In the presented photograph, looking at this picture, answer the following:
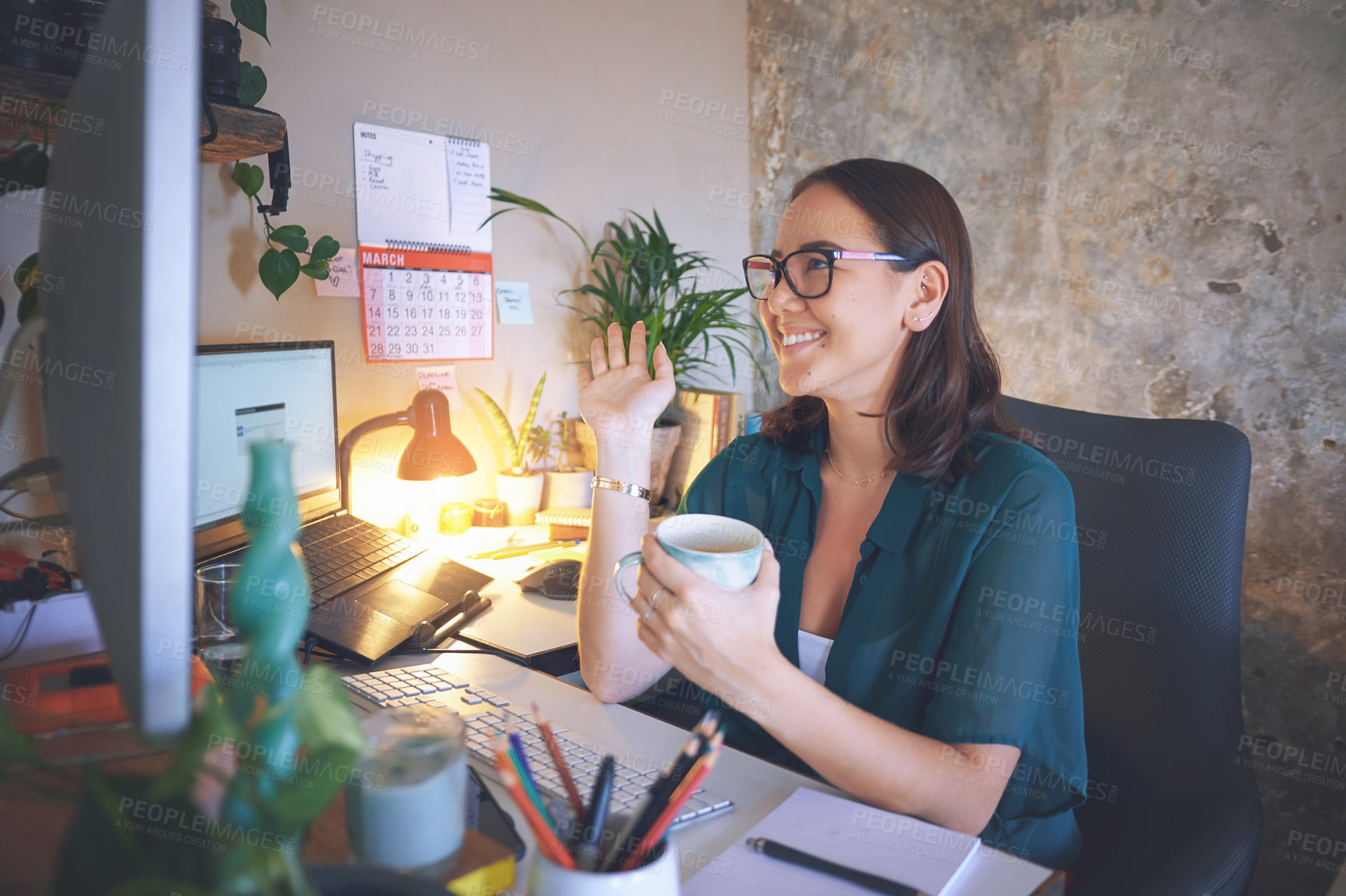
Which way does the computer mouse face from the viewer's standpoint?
to the viewer's left

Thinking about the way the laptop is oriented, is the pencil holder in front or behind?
in front

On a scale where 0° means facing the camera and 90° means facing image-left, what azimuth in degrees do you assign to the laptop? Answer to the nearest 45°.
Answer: approximately 315°

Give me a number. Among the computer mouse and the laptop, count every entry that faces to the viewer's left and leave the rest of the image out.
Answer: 1

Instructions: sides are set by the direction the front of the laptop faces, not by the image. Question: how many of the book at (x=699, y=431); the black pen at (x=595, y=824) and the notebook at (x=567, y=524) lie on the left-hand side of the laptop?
2

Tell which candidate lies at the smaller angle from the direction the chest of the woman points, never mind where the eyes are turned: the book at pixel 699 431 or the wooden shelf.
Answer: the wooden shelf

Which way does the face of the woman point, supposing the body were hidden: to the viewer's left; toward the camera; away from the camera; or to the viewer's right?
to the viewer's left

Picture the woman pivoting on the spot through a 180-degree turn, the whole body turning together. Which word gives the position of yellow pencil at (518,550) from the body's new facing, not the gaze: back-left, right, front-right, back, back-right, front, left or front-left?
left

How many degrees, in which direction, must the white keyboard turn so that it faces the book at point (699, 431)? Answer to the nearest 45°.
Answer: approximately 45° to its left

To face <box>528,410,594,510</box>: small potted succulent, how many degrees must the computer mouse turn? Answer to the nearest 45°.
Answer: approximately 90° to its right

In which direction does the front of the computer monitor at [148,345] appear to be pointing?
to the viewer's right

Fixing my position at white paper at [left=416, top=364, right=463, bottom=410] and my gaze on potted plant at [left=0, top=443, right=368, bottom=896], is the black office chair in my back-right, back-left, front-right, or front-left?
front-left

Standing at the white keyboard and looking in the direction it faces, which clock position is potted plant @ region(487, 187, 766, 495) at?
The potted plant is roughly at 11 o'clock from the white keyboard.

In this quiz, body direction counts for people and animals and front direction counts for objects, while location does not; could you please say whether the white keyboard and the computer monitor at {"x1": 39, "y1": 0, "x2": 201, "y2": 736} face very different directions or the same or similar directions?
same or similar directions
